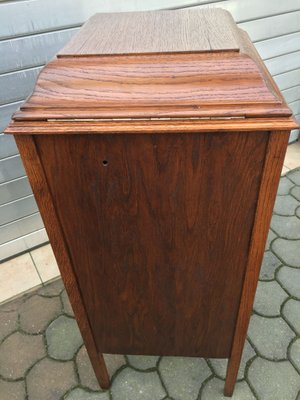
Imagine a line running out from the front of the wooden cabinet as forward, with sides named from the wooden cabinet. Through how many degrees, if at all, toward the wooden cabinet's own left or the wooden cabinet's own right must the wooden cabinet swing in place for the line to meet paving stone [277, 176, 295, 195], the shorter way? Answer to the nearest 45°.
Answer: approximately 45° to the wooden cabinet's own right

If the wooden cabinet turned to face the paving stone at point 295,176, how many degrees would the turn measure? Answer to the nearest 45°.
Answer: approximately 45° to its right

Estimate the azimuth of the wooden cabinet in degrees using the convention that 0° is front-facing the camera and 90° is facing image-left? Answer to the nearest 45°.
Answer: approximately 180°
